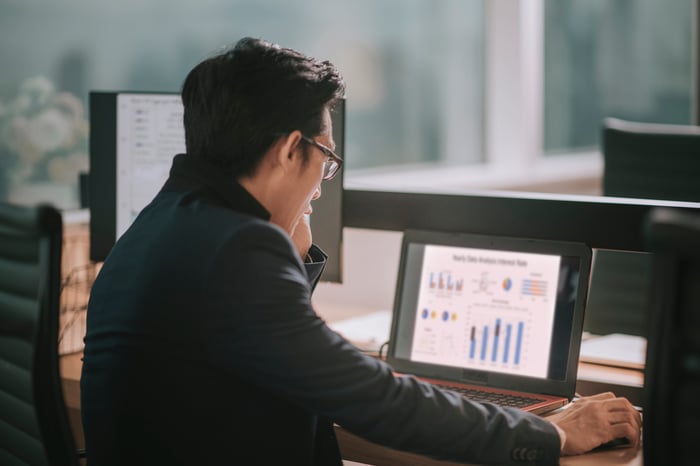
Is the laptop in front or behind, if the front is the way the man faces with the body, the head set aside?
in front

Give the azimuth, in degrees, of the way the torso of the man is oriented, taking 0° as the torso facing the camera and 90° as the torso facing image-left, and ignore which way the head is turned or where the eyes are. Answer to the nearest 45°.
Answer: approximately 225°

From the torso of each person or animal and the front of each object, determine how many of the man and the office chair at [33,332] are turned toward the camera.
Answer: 0

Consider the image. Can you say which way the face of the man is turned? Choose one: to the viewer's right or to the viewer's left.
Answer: to the viewer's right

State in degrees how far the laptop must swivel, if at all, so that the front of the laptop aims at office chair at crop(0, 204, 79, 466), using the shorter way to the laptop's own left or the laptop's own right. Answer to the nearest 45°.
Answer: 0° — it already faces it

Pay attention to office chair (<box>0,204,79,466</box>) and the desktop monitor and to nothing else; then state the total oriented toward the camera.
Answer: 1

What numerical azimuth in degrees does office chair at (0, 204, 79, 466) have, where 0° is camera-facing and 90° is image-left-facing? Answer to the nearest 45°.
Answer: approximately 225°

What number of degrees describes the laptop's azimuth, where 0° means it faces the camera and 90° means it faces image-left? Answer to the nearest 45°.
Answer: approximately 45°

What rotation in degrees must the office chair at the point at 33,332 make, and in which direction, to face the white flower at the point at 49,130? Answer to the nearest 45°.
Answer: approximately 45° to its left

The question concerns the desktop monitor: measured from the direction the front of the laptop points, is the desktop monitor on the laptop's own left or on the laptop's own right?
on the laptop's own right

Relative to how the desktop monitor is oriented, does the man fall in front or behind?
in front

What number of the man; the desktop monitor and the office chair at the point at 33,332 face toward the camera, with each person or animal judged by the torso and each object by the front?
1

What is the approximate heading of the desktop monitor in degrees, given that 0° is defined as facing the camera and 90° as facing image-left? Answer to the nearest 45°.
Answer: approximately 0°

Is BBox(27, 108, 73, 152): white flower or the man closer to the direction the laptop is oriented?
the man
